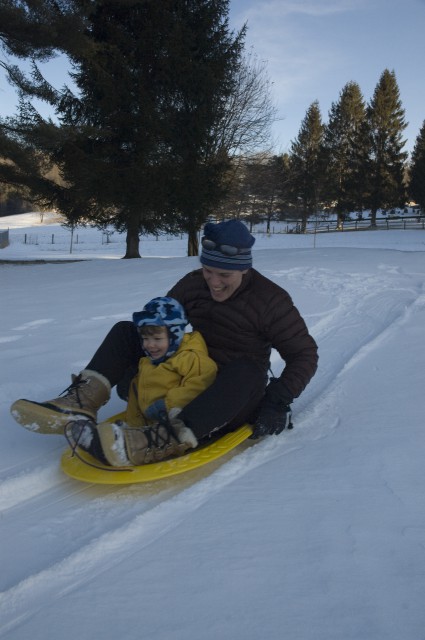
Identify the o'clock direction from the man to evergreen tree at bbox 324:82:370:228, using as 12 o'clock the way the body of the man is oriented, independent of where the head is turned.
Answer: The evergreen tree is roughly at 5 o'clock from the man.

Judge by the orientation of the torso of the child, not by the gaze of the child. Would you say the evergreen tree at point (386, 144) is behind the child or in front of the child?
behind

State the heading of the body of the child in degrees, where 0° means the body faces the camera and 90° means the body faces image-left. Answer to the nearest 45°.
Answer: approximately 45°

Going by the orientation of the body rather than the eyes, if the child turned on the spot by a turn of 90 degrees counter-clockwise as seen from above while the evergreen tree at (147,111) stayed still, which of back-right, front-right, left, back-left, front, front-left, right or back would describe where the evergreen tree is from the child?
back-left

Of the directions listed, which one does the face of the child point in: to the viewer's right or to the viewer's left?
to the viewer's left

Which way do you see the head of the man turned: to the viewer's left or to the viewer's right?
to the viewer's left

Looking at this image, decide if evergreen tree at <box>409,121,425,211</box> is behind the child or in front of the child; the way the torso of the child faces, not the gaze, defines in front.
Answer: behind
